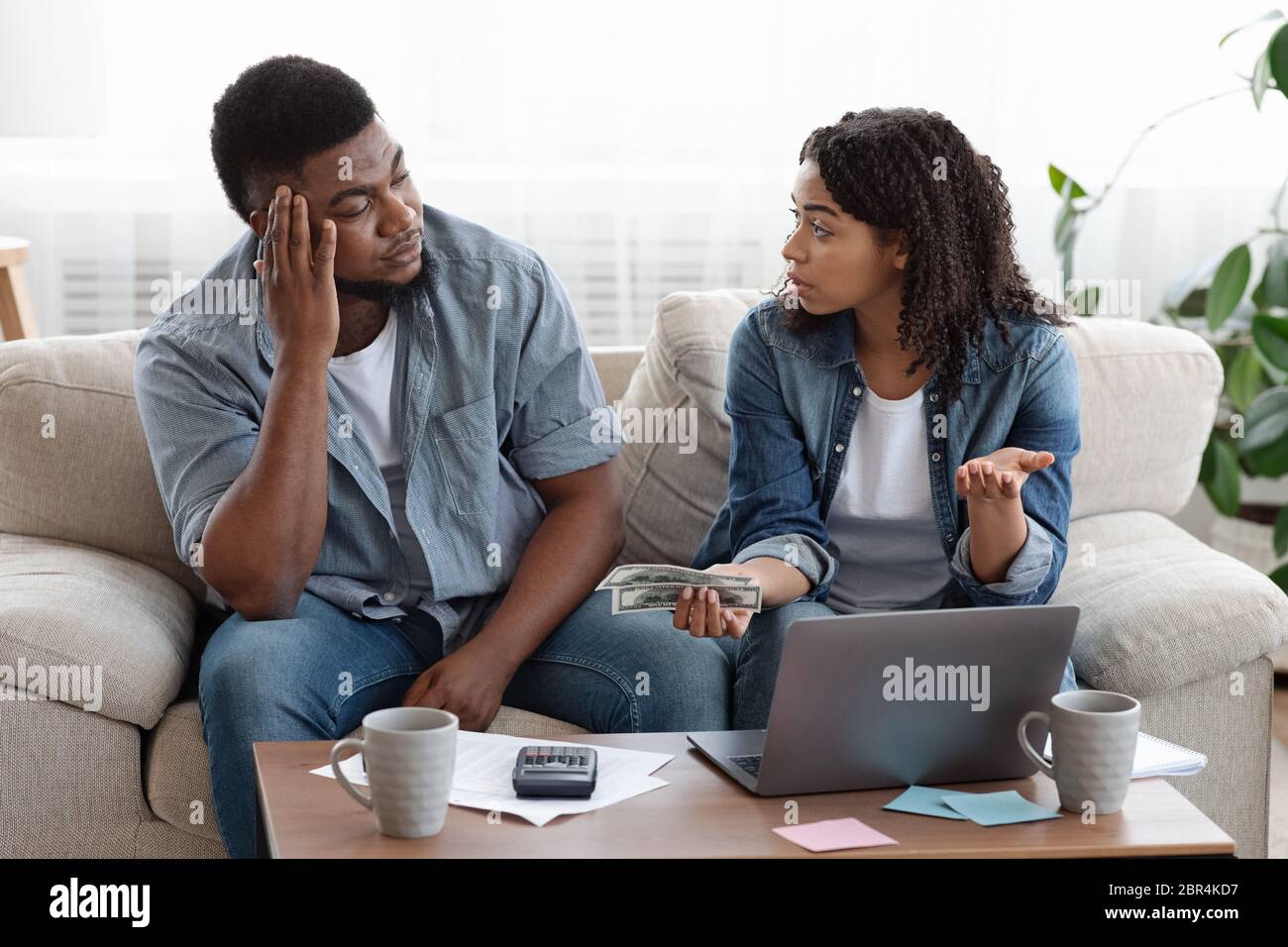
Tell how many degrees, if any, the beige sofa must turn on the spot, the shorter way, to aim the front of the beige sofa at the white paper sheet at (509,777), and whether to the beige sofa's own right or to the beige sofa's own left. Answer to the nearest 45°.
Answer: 0° — it already faces it

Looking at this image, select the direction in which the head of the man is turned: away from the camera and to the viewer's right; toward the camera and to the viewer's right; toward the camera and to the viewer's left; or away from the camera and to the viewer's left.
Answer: toward the camera and to the viewer's right

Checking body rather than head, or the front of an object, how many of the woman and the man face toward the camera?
2

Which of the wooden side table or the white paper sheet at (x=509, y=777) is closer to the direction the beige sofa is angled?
the white paper sheet

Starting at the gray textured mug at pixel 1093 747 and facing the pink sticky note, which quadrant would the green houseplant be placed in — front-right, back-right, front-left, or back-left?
back-right
